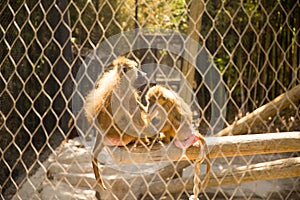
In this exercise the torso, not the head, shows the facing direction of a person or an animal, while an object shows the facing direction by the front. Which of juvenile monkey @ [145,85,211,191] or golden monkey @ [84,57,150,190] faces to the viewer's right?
the golden monkey

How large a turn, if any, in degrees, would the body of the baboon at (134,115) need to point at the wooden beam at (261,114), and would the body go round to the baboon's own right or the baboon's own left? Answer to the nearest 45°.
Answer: approximately 45° to the baboon's own left

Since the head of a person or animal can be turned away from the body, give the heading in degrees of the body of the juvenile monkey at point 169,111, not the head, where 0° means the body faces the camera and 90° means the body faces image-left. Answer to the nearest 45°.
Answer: approximately 90°

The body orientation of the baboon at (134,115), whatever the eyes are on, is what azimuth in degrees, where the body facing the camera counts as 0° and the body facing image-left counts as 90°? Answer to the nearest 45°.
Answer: approximately 270°

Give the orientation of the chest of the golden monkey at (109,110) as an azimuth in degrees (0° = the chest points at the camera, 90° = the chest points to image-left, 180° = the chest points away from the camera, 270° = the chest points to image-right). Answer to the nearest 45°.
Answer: approximately 270°

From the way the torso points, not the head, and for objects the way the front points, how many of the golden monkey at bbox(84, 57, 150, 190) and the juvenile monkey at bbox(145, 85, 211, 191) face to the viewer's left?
1

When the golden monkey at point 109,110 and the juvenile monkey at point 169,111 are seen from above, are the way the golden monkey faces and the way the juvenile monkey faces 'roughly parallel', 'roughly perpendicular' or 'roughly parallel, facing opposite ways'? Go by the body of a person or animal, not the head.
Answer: roughly parallel, facing opposite ways

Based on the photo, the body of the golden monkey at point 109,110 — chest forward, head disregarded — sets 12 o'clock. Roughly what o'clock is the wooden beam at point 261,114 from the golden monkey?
The wooden beam is roughly at 11 o'clock from the golden monkey.
